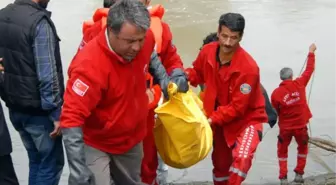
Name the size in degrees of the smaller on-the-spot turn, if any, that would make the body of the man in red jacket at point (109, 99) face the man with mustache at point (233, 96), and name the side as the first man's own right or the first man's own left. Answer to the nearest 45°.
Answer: approximately 90° to the first man's own left

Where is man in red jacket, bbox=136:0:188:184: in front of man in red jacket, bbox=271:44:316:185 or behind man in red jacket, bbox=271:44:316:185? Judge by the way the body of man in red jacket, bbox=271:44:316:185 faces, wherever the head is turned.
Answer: behind

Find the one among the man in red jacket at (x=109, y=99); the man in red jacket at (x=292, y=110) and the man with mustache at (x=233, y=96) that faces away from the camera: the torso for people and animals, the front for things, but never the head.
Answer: the man in red jacket at (x=292, y=110)

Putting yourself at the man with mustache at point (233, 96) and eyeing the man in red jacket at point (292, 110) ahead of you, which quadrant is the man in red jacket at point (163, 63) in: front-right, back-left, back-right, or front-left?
back-left

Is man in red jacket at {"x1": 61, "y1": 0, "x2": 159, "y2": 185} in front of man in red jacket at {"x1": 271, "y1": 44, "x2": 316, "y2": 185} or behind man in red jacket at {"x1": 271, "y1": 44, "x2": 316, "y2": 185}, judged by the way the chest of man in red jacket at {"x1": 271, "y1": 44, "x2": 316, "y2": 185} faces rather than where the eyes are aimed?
behind

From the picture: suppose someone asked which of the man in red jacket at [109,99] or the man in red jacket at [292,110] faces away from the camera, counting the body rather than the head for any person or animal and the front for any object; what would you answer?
the man in red jacket at [292,110]

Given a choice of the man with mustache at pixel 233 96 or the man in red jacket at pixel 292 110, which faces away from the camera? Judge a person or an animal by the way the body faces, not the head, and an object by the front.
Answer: the man in red jacket

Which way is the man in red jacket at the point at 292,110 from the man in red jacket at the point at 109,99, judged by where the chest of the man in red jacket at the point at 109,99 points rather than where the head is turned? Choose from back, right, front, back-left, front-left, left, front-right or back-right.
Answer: left

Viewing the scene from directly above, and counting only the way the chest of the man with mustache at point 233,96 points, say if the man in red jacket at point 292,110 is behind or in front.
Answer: behind

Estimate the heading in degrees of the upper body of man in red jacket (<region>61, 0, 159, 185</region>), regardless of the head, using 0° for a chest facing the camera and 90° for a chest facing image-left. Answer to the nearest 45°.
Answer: approximately 315°

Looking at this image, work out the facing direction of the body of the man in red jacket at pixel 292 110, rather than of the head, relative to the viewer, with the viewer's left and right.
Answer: facing away from the viewer
